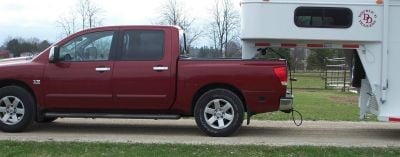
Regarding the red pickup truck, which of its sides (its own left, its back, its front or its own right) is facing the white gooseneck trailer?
back

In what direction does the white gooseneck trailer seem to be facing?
to the viewer's left

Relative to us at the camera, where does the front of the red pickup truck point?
facing to the left of the viewer

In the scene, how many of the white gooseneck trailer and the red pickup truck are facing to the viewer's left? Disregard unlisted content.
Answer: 2

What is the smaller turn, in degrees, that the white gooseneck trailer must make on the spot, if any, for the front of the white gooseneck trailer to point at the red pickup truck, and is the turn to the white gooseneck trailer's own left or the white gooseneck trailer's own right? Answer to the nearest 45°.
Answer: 0° — it already faces it
